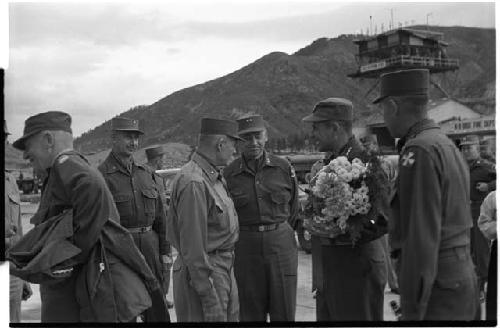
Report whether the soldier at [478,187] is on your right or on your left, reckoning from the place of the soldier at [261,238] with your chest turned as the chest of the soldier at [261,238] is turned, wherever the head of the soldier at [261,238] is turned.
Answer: on your left

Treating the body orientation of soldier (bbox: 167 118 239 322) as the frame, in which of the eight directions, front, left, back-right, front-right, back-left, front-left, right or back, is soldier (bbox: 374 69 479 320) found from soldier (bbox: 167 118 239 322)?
front-right

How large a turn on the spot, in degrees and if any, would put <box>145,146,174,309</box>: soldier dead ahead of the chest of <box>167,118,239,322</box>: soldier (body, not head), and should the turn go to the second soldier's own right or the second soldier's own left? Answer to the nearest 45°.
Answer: approximately 90° to the second soldier's own left

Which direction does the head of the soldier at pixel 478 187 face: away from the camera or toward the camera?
toward the camera

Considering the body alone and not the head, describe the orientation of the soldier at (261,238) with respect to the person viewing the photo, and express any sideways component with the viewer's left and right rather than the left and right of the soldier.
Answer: facing the viewer

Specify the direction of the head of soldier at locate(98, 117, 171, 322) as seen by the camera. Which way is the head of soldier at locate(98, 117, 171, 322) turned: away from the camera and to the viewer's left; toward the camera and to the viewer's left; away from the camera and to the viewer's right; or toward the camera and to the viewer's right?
toward the camera and to the viewer's right

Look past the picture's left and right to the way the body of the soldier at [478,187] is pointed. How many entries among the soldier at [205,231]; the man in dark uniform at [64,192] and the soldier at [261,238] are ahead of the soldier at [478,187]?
3

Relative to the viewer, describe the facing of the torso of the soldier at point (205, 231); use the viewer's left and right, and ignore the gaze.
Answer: facing to the right of the viewer

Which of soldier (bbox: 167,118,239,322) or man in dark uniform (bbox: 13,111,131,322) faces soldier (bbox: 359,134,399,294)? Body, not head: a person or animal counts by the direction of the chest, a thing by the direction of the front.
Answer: soldier (bbox: 167,118,239,322)

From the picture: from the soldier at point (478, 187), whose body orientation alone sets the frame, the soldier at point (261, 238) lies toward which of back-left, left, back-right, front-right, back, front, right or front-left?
front
